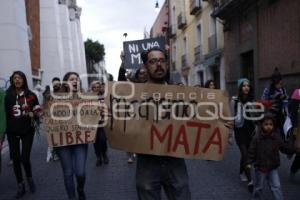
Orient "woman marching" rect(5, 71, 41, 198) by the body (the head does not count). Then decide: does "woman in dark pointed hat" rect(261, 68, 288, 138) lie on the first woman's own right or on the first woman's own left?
on the first woman's own left

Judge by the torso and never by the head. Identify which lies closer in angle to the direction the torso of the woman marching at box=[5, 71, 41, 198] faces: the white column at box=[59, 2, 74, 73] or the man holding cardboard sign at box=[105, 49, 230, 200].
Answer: the man holding cardboard sign

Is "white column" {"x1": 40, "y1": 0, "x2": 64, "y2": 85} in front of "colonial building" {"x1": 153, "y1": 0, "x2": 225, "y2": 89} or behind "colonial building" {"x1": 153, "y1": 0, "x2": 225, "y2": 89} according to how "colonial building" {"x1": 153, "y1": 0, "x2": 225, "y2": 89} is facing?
in front

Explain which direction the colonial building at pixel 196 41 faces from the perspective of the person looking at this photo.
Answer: facing the viewer and to the left of the viewer
